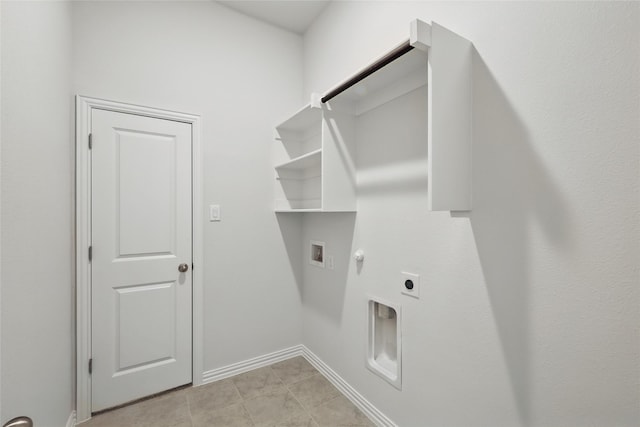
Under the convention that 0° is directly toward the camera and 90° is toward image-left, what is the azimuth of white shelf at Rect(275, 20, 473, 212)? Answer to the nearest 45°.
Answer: approximately 45°

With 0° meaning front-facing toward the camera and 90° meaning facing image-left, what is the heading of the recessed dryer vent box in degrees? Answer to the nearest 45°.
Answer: approximately 45°
